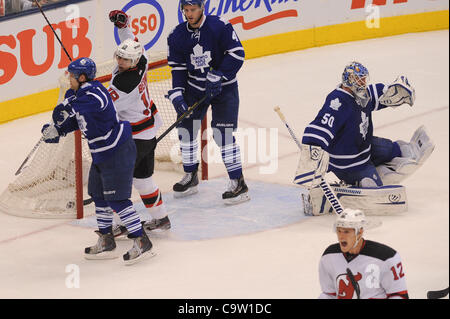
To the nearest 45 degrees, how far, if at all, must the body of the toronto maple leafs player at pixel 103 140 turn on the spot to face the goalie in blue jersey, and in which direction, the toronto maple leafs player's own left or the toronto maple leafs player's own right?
approximately 180°

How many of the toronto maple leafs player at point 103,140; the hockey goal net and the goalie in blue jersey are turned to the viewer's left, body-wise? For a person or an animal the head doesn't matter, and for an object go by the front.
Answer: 1

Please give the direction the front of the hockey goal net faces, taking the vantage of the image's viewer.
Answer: facing the viewer and to the right of the viewer

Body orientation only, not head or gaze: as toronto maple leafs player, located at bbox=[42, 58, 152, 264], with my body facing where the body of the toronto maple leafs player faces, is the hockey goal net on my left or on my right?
on my right

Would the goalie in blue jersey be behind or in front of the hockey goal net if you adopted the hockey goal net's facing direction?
in front

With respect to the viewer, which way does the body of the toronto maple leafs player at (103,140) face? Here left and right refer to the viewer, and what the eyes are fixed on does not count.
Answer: facing to the left of the viewer

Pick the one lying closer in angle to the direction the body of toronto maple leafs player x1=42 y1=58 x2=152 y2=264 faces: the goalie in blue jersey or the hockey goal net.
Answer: the hockey goal net
